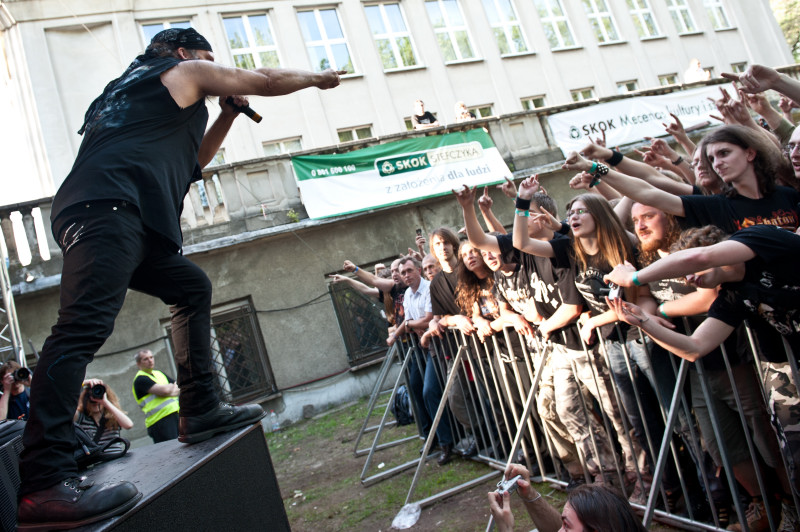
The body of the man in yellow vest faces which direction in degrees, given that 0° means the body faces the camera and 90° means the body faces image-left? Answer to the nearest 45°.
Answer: approximately 315°

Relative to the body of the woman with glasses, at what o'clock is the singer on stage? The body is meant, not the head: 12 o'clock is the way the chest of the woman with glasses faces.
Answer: The singer on stage is roughly at 12 o'clock from the woman with glasses.

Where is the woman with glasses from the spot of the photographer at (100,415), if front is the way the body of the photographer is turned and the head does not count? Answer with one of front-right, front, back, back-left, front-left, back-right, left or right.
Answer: front-left

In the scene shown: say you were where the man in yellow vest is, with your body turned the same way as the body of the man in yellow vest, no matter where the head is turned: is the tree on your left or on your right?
on your left

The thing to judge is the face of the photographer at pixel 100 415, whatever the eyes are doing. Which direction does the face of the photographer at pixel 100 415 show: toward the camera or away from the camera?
toward the camera

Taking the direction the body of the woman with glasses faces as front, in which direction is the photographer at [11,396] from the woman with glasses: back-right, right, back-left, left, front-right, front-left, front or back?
front-right

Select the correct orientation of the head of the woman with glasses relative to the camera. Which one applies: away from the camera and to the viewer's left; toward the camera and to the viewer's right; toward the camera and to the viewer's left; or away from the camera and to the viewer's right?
toward the camera and to the viewer's left

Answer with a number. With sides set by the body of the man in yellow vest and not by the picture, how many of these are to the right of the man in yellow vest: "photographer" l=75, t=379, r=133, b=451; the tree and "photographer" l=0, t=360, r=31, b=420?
2

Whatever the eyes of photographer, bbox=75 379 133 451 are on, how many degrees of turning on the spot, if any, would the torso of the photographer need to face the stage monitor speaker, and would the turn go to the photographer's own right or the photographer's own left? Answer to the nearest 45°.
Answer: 0° — they already face it

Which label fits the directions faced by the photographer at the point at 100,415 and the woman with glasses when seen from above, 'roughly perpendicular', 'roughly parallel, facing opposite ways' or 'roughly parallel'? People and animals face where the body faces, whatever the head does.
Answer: roughly perpendicular

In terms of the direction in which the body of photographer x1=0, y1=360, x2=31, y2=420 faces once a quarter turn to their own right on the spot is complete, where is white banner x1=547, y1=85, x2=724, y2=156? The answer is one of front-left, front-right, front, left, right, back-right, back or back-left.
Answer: back

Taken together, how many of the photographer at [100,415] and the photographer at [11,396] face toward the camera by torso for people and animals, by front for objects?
2

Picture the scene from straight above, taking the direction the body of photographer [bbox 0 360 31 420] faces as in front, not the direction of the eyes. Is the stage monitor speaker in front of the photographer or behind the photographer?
in front

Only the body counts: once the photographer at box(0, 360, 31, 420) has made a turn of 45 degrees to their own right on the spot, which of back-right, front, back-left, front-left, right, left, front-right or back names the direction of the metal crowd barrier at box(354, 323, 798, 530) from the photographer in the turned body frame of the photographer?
left

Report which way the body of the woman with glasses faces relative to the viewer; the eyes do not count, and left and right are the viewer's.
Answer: facing the viewer and to the left of the viewer

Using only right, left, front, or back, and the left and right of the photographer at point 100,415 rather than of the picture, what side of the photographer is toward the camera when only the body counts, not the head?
front

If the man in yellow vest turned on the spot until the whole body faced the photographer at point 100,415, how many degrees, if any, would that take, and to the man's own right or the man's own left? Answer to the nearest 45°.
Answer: approximately 90° to the man's own right
